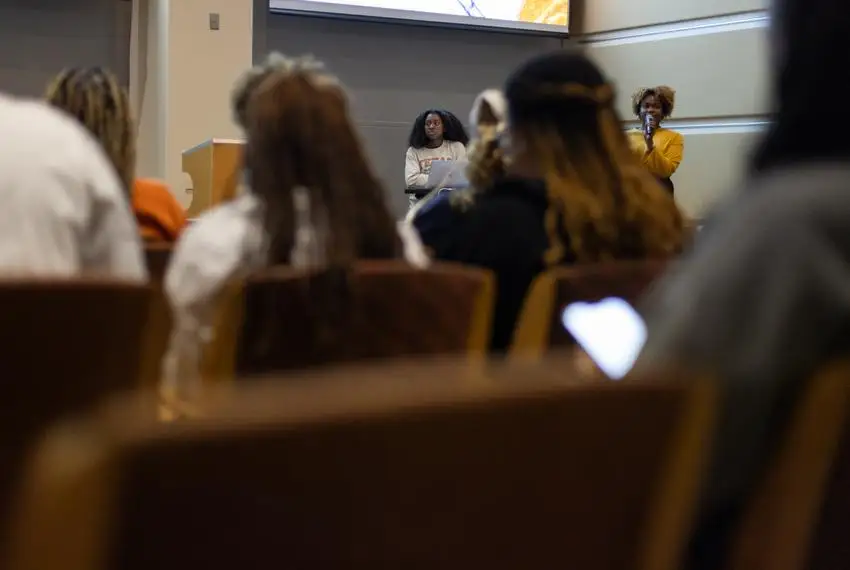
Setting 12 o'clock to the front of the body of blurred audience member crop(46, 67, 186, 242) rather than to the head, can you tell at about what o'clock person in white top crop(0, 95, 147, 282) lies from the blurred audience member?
The person in white top is roughly at 6 o'clock from the blurred audience member.

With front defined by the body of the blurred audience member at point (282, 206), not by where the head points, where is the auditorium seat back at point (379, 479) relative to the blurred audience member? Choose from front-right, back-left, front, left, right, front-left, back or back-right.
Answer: back

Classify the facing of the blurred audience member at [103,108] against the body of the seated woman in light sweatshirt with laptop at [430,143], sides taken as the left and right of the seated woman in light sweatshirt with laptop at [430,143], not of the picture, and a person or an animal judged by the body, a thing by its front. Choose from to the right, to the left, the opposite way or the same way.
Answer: the opposite way

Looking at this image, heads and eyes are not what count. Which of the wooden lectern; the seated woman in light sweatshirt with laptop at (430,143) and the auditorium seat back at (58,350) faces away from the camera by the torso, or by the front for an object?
the auditorium seat back

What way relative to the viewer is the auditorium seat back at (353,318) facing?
away from the camera

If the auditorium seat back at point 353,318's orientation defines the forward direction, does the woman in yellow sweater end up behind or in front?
in front

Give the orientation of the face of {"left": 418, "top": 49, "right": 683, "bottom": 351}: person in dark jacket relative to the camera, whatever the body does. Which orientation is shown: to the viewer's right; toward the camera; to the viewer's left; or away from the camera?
away from the camera

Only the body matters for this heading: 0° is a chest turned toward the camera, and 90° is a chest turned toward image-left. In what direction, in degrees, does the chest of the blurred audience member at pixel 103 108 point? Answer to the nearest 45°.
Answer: approximately 180°

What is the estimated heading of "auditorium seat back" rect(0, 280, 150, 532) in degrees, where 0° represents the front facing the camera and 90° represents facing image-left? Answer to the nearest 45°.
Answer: approximately 180°

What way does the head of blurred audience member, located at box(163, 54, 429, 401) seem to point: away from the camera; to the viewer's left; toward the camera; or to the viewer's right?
away from the camera

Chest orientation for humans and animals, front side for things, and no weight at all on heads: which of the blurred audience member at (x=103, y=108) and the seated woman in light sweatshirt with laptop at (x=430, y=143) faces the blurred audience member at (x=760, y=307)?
the seated woman in light sweatshirt with laptop at (x=430, y=143)
